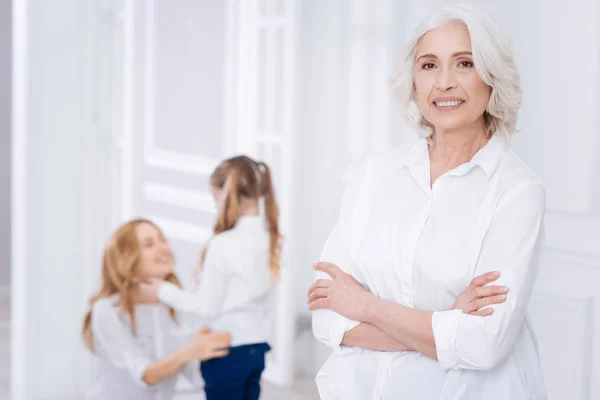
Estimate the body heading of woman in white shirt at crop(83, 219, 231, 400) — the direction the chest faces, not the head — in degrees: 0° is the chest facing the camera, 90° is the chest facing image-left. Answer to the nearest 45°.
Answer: approximately 315°

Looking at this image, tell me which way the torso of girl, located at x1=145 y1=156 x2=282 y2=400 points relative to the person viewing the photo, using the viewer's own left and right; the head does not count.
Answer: facing away from the viewer and to the left of the viewer

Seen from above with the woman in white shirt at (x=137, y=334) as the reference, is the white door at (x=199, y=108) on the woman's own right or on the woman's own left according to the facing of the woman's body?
on the woman's own left

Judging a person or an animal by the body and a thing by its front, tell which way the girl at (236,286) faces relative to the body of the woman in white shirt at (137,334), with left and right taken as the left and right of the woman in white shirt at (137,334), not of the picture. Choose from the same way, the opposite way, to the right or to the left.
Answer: the opposite way

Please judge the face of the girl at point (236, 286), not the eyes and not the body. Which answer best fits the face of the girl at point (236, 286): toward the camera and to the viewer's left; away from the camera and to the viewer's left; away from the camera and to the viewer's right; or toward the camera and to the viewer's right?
away from the camera and to the viewer's left
